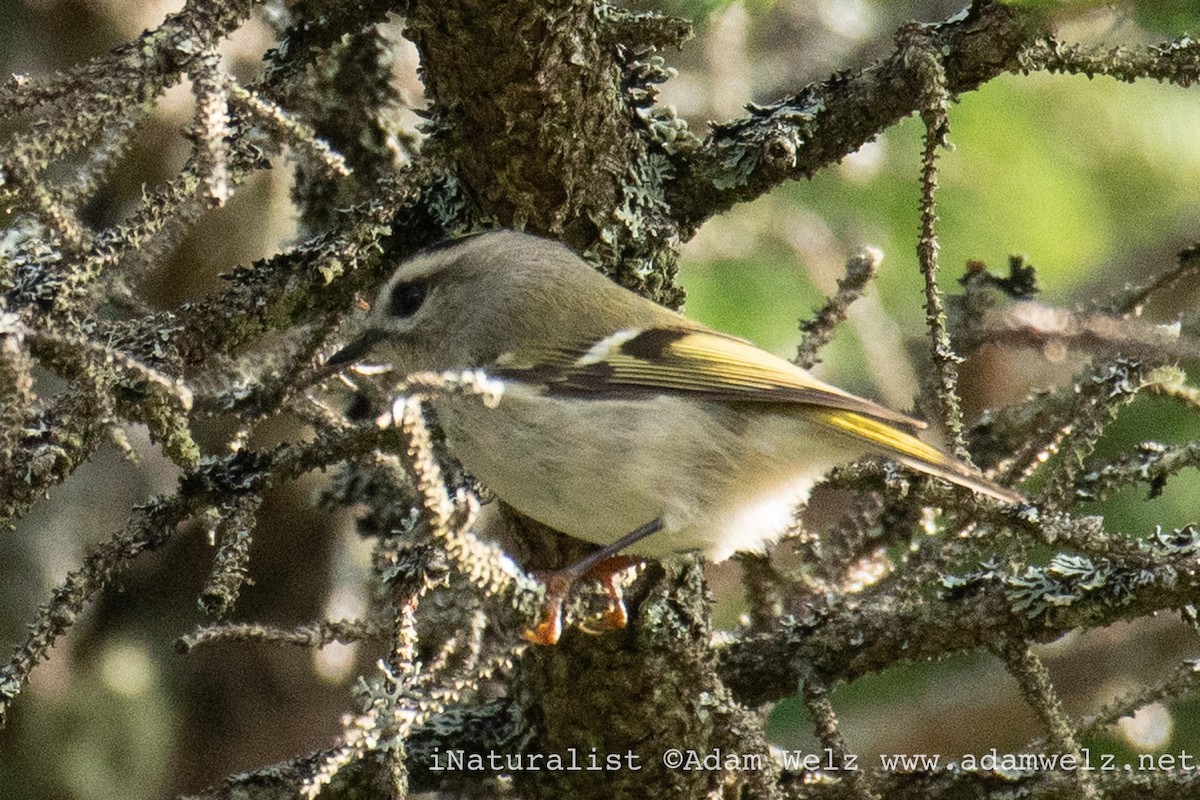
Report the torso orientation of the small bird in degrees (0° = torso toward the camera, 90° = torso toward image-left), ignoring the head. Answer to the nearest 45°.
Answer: approximately 90°
